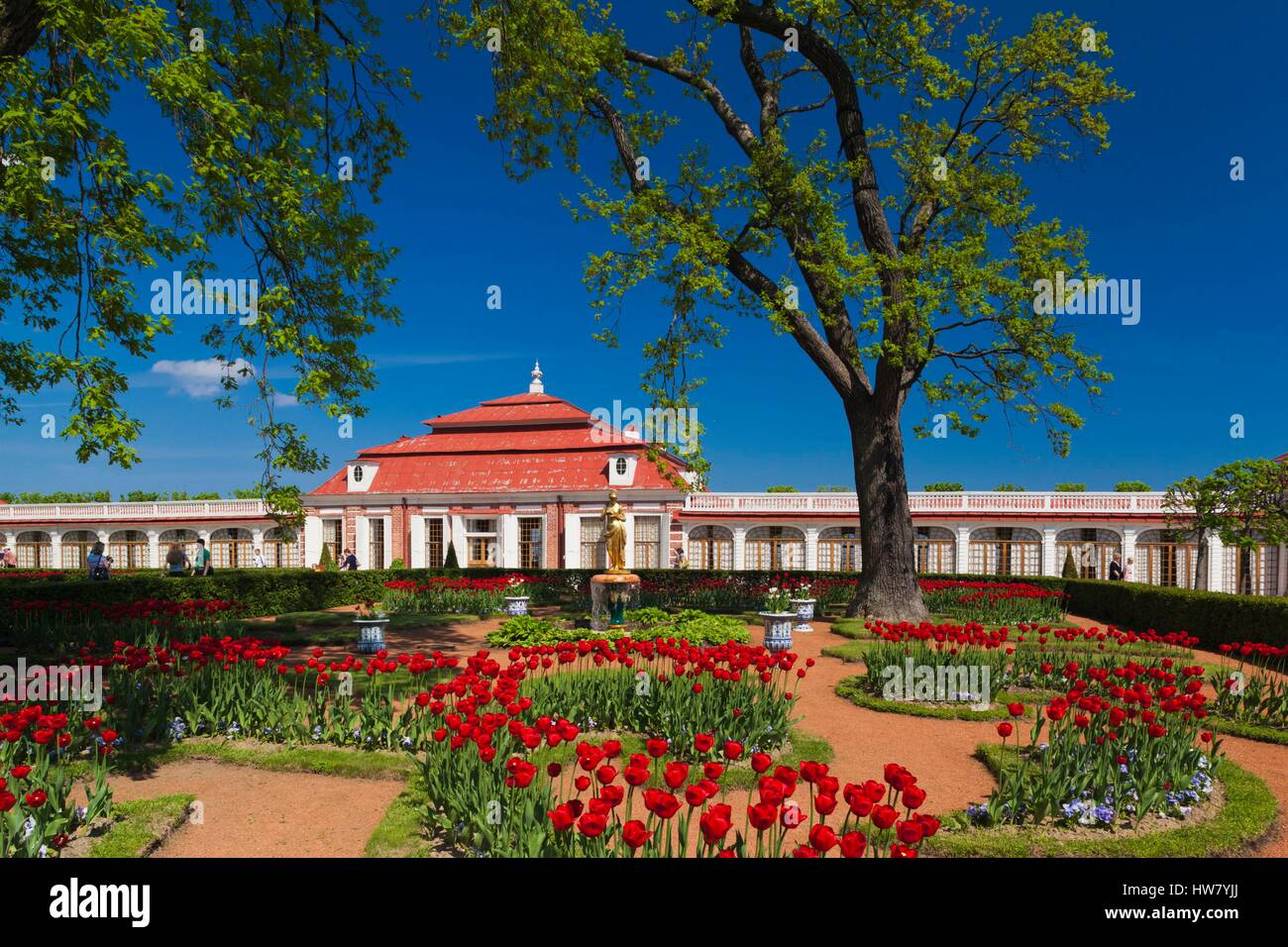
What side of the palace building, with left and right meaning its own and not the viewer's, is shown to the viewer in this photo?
front

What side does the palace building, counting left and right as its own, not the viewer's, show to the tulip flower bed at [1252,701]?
front

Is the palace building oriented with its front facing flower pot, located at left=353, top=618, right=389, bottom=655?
yes

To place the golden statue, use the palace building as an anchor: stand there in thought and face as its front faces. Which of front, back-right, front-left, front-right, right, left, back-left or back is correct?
front

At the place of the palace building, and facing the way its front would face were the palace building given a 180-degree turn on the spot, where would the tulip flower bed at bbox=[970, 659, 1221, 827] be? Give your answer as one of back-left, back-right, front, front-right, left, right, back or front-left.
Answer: back

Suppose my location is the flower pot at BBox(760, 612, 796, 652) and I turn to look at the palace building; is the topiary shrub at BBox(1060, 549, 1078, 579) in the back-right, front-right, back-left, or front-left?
front-right

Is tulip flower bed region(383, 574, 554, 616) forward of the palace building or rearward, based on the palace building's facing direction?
forward

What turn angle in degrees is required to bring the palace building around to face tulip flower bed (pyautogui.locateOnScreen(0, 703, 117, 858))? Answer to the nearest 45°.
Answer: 0° — it already faces it

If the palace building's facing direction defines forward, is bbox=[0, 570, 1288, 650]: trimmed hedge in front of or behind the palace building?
in front

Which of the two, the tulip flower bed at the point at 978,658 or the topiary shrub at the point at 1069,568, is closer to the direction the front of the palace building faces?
the tulip flower bed

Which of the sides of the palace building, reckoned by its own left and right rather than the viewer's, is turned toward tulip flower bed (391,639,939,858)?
front
